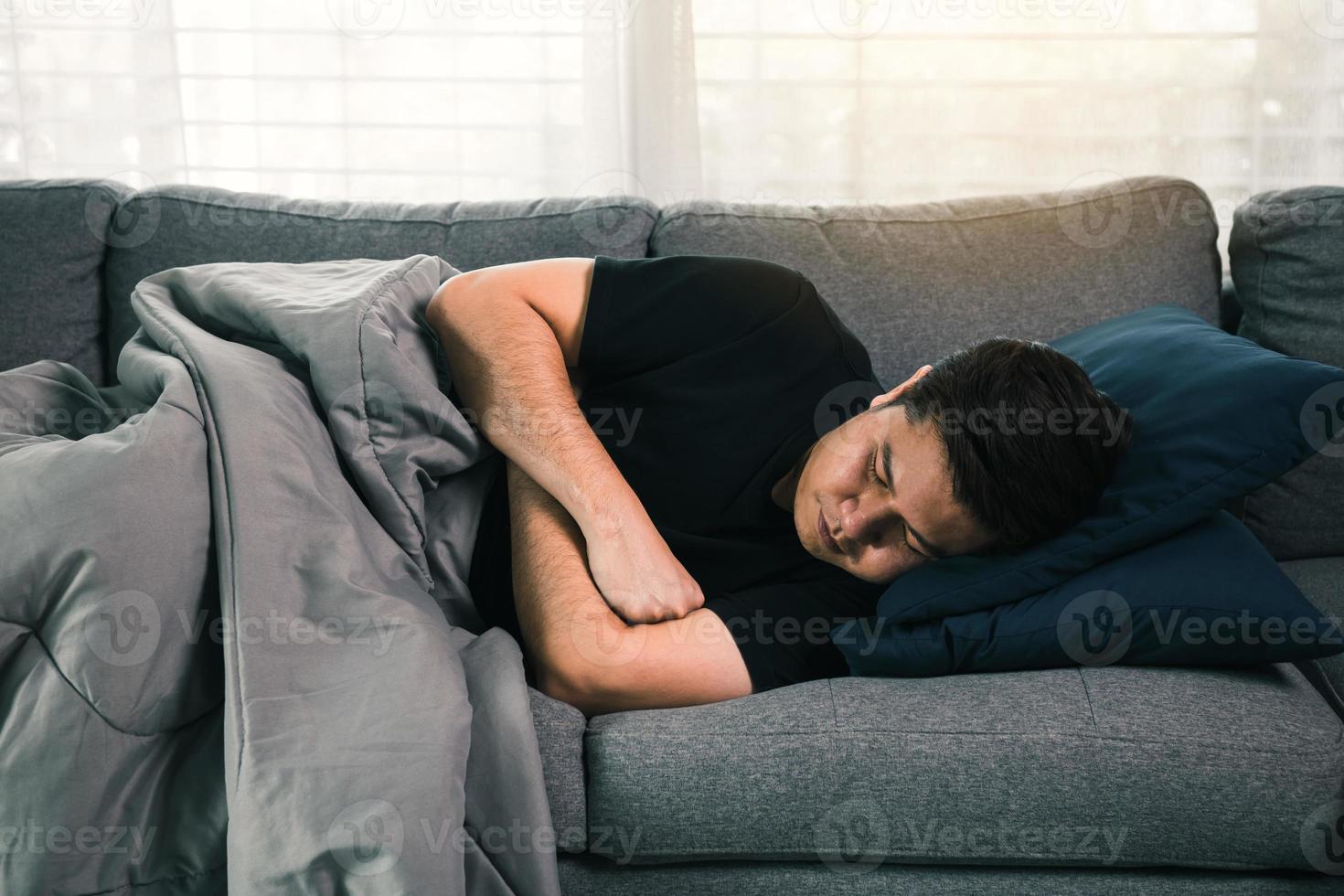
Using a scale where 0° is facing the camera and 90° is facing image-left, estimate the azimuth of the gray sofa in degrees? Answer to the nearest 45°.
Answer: approximately 0°

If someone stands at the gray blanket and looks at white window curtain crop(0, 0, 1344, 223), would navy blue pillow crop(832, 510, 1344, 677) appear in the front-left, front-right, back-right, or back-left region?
front-right

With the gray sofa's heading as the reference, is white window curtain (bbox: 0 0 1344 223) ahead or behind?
behind
